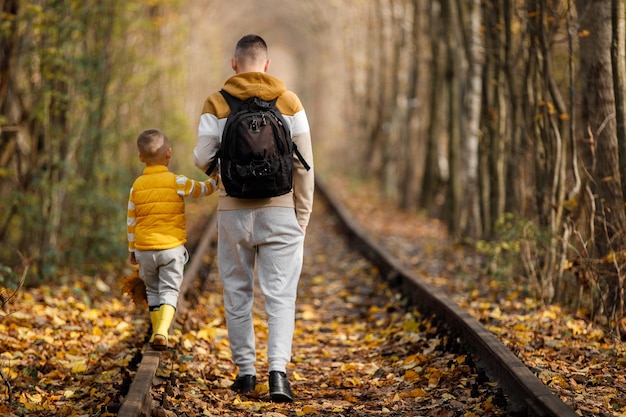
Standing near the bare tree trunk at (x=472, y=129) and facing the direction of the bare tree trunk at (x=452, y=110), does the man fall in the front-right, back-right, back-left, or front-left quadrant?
back-left

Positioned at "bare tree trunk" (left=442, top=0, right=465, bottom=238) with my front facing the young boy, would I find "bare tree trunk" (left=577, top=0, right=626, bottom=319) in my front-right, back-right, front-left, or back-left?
front-left

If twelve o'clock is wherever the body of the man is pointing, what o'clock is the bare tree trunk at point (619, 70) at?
The bare tree trunk is roughly at 2 o'clock from the man.

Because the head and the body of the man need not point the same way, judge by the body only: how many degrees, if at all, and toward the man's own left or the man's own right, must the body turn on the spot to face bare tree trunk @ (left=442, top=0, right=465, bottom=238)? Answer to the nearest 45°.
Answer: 0° — they already face it

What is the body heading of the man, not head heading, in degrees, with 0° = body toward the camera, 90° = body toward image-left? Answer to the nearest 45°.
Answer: approximately 180°

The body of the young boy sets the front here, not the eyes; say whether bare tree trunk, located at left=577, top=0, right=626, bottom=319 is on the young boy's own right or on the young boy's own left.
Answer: on the young boy's own right

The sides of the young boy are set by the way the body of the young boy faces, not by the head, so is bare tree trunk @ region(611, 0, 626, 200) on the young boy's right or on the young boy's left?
on the young boy's right

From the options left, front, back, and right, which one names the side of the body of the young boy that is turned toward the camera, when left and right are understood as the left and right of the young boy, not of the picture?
back

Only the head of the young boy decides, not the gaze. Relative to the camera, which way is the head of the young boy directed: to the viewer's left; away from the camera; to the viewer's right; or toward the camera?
away from the camera

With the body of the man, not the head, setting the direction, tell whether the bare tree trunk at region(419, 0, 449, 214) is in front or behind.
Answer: in front

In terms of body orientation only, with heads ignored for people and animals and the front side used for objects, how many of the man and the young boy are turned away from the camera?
2

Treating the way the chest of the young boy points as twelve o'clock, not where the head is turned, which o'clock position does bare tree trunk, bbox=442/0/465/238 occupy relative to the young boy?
The bare tree trunk is roughly at 1 o'clock from the young boy.

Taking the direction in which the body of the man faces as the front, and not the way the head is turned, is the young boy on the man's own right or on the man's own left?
on the man's own left
